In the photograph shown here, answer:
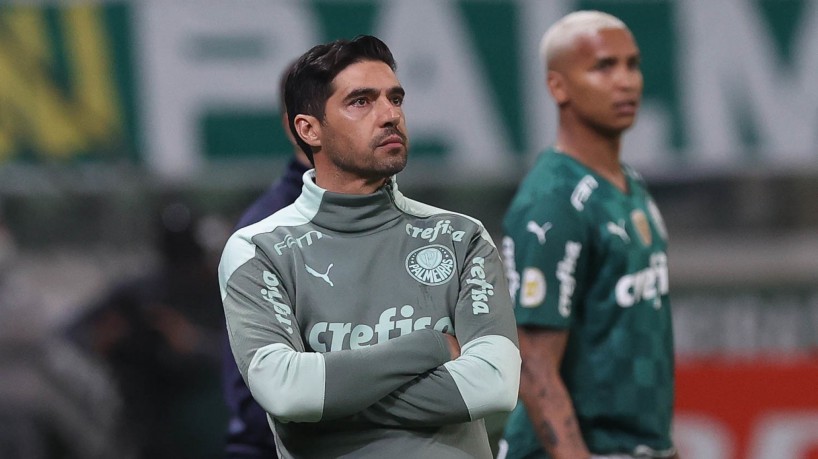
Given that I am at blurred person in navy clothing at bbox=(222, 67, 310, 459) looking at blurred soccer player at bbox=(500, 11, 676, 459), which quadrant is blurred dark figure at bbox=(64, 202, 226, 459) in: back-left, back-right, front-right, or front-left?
back-left

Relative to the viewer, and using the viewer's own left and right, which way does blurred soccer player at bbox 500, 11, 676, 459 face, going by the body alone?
facing the viewer and to the right of the viewer

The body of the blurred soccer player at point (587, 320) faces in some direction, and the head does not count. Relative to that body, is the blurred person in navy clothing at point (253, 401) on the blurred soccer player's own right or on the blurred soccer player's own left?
on the blurred soccer player's own right
